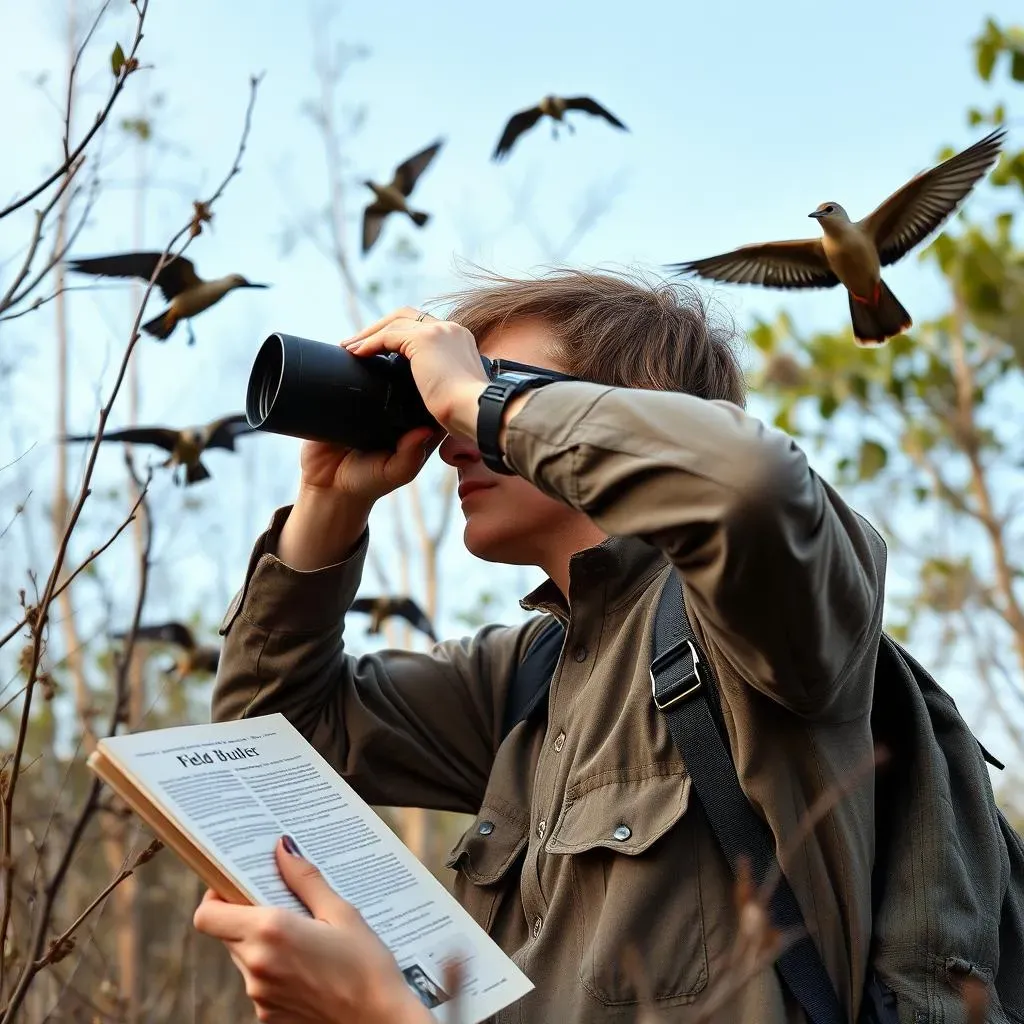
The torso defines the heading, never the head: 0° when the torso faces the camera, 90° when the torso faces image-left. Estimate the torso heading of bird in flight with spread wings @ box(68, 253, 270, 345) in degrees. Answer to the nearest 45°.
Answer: approximately 270°

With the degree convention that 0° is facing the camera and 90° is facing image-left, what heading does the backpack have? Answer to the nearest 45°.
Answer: approximately 225°

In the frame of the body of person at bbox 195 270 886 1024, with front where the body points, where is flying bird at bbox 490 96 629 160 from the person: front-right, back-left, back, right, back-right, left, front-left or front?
back-right

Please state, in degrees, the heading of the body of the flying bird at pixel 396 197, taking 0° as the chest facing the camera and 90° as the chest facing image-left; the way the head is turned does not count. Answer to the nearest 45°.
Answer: approximately 90°

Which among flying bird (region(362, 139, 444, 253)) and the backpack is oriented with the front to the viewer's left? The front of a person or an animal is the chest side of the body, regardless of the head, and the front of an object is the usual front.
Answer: the flying bird

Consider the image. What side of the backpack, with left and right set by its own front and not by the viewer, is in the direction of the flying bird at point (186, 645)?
left
